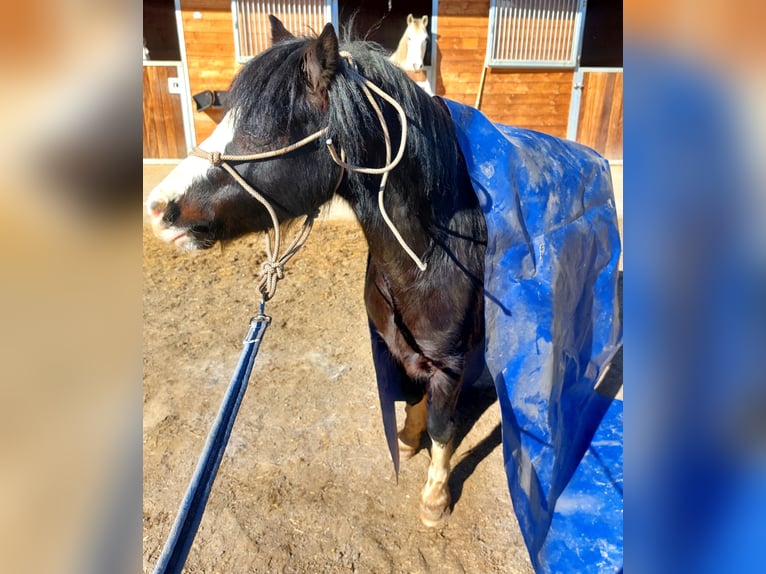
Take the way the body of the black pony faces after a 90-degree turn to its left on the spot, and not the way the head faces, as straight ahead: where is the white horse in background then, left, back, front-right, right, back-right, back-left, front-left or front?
back-left

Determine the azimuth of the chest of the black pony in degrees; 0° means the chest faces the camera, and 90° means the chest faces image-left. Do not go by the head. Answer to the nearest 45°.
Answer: approximately 45°
